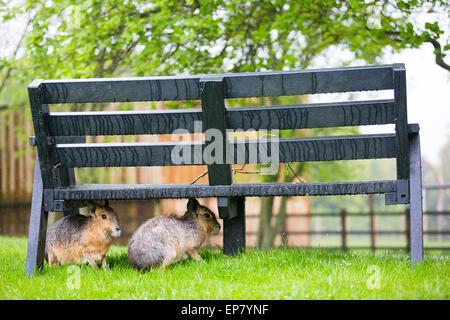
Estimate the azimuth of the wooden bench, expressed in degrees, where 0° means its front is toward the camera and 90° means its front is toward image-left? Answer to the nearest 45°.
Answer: approximately 180°
